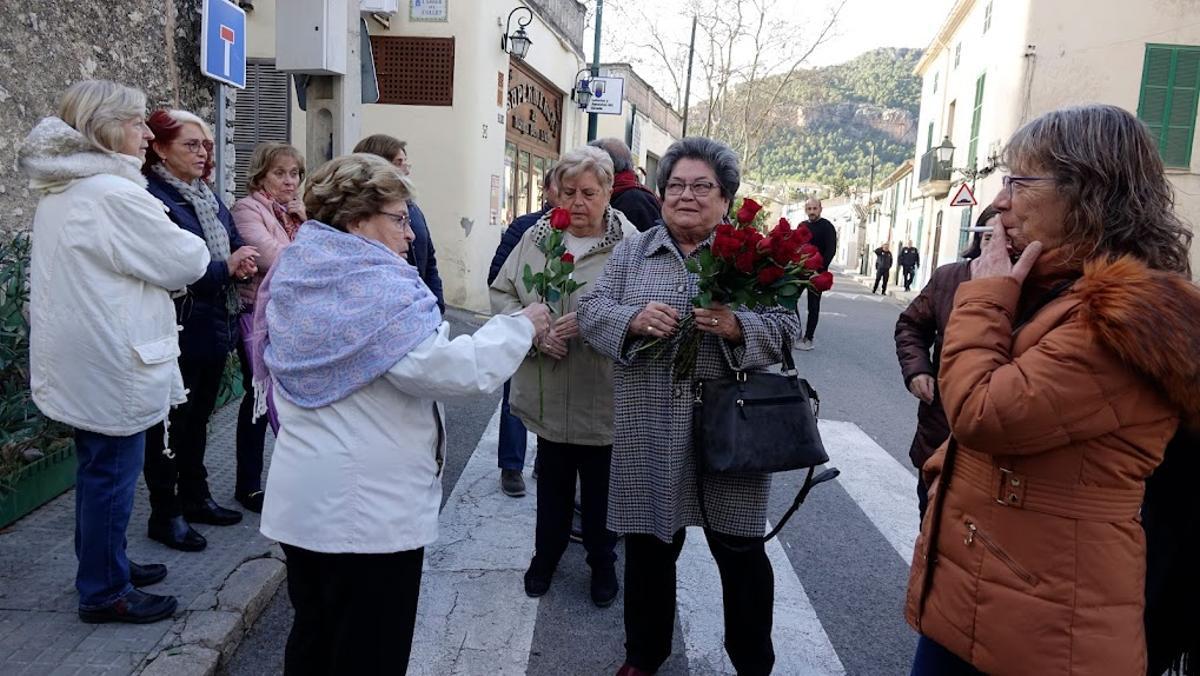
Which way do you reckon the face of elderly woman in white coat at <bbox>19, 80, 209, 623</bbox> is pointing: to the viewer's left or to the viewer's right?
to the viewer's right

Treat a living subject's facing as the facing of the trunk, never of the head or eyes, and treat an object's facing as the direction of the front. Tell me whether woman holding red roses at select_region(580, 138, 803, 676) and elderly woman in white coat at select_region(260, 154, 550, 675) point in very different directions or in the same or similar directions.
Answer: very different directions

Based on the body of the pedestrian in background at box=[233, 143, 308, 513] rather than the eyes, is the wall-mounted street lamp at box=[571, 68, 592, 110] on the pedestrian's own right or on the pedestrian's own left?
on the pedestrian's own left

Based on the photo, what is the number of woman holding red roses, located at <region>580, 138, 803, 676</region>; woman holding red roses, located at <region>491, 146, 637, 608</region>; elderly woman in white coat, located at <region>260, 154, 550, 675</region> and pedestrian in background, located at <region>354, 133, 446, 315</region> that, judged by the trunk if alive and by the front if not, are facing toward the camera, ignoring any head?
2

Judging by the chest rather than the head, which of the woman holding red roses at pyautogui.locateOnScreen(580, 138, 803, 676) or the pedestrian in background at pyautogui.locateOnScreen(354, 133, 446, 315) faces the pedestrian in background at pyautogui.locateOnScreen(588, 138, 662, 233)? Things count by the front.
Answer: the pedestrian in background at pyautogui.locateOnScreen(354, 133, 446, 315)

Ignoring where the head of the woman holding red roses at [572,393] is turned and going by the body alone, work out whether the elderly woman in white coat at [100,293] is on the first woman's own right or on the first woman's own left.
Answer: on the first woman's own right

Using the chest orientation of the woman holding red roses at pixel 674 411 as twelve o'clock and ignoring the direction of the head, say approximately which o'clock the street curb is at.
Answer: The street curb is roughly at 3 o'clock from the woman holding red roses.

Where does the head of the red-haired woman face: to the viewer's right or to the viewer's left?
to the viewer's right

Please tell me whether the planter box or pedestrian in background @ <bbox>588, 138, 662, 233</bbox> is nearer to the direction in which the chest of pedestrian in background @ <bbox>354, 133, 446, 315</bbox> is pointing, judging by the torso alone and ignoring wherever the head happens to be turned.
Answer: the pedestrian in background

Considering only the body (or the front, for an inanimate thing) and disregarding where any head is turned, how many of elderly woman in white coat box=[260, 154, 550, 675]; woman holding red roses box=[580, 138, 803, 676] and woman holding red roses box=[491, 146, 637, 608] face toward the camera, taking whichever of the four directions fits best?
2
